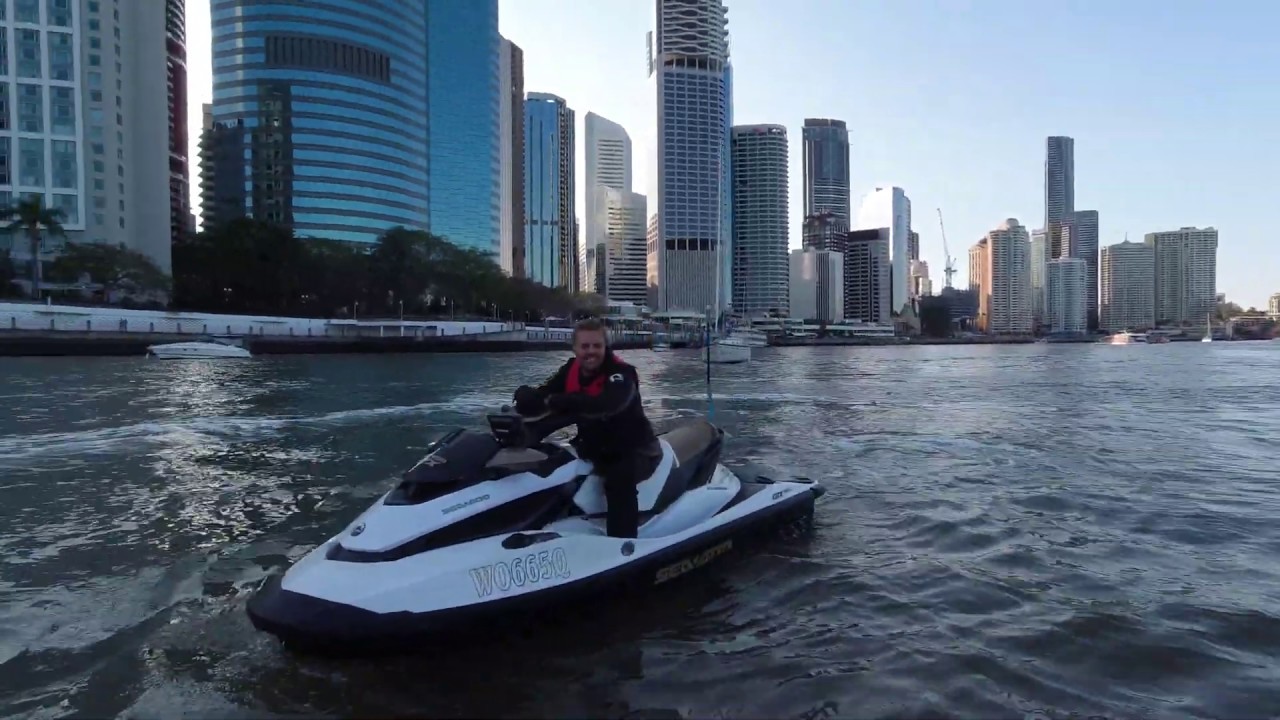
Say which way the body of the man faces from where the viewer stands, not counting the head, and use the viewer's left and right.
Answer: facing the viewer and to the left of the viewer

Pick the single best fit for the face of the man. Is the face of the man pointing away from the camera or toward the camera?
toward the camera
